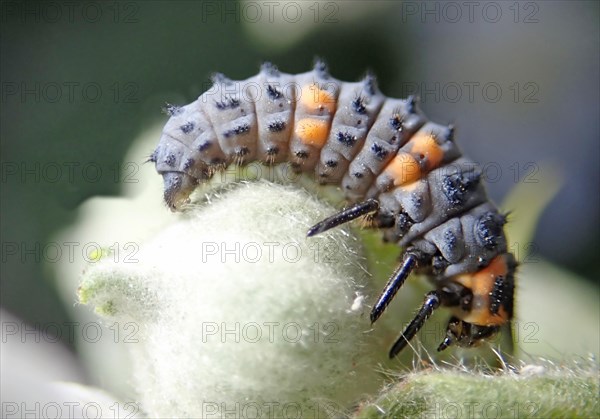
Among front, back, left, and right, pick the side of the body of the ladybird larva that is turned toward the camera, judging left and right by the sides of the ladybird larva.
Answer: right
